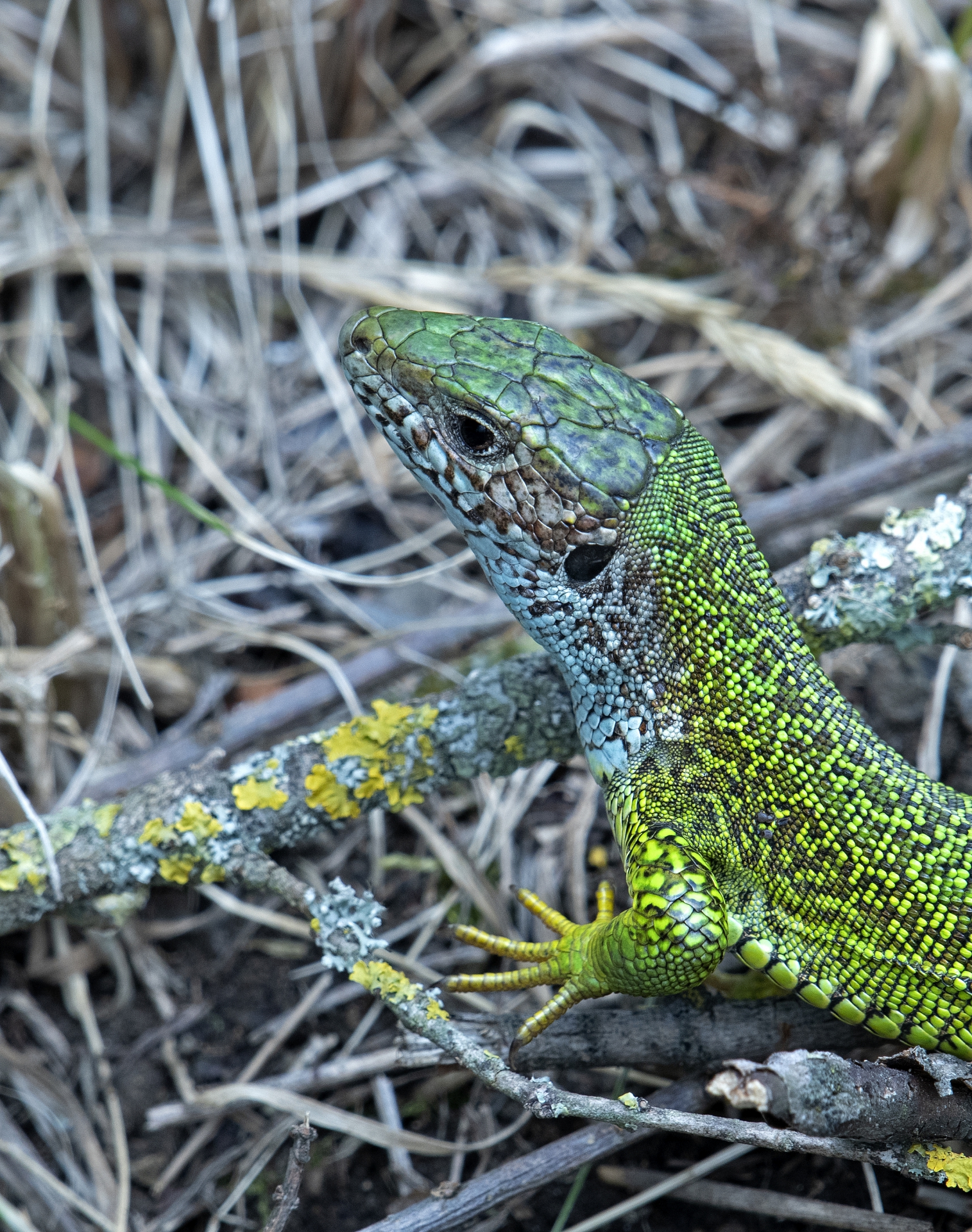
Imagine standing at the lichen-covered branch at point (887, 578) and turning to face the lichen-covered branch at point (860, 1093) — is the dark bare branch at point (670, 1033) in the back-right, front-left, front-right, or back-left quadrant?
front-right

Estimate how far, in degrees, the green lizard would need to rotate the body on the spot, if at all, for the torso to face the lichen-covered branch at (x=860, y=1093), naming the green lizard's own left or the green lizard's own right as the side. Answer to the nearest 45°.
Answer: approximately 90° to the green lizard's own left

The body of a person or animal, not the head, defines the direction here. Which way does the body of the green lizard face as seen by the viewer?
to the viewer's left

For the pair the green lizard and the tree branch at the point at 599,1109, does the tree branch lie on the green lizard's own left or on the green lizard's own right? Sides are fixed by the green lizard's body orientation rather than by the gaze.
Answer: on the green lizard's own left
